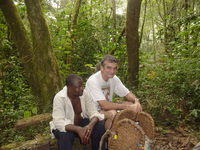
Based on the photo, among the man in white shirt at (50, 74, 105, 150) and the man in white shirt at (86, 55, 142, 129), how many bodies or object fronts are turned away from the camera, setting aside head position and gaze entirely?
0

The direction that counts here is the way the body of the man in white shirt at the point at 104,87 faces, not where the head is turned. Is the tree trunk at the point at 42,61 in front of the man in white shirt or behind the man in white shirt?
behind

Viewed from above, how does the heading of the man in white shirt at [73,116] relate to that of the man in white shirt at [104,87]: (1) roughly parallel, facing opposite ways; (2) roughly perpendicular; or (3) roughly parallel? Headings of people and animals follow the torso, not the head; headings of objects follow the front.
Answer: roughly parallel

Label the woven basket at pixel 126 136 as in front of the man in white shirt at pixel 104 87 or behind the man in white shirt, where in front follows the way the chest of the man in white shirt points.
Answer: in front

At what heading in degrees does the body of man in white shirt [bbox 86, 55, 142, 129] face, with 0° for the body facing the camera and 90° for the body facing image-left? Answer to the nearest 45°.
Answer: approximately 315°

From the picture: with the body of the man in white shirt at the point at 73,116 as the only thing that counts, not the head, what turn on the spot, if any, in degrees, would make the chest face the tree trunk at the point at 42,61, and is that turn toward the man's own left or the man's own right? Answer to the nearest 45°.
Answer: approximately 135° to the man's own left

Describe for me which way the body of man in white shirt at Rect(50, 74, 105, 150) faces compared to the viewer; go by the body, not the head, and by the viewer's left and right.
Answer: facing the viewer and to the right of the viewer

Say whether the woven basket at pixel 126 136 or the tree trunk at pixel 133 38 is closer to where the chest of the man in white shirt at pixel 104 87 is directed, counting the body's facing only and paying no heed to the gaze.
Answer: the woven basket

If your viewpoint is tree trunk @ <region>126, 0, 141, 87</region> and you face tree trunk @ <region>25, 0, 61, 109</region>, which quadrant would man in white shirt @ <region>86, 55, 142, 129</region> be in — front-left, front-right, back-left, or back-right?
front-left

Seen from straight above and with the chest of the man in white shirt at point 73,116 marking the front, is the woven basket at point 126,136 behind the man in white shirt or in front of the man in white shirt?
in front

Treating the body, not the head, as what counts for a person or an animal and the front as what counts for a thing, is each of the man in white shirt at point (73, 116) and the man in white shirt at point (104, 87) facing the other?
no

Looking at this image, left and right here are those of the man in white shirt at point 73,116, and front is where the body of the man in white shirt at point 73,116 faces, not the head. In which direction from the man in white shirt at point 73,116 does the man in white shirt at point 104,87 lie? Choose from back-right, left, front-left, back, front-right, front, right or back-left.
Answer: left
